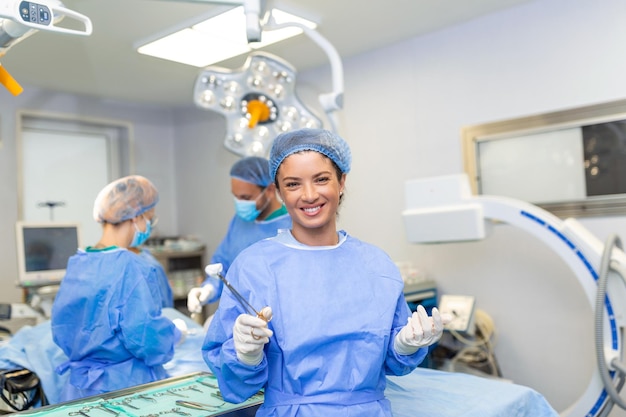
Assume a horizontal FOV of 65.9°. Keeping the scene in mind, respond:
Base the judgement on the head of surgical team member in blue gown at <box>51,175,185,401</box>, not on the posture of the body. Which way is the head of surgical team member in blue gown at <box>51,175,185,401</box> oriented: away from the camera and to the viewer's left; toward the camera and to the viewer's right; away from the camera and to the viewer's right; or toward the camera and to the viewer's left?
away from the camera and to the viewer's right

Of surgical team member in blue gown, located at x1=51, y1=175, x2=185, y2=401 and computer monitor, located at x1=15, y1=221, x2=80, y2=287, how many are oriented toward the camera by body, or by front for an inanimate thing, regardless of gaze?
1

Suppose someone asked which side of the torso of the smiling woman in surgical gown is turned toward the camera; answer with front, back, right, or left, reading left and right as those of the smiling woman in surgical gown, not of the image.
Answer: front

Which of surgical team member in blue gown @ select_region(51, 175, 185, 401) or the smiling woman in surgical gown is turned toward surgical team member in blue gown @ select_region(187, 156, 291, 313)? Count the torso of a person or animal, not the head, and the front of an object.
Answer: surgical team member in blue gown @ select_region(51, 175, 185, 401)

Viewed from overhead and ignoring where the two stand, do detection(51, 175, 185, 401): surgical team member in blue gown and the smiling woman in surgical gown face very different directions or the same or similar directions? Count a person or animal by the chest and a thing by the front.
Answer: very different directions

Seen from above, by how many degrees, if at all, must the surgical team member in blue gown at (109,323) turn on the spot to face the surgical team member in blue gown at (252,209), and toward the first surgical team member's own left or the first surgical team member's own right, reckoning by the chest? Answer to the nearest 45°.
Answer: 0° — they already face them

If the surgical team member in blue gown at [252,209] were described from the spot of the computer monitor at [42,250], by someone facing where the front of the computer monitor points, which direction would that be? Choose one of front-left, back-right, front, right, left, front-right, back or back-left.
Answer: front-left

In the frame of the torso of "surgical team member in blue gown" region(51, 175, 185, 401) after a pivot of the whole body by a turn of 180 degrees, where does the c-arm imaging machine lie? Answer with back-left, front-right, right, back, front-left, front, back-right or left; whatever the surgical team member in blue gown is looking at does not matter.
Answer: back-left

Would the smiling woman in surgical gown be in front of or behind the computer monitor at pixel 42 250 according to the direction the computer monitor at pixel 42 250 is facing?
in front

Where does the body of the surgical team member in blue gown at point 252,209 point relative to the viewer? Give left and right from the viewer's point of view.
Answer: facing the viewer and to the left of the viewer

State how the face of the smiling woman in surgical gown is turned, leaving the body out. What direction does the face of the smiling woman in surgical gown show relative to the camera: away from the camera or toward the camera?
toward the camera

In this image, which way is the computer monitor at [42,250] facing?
toward the camera

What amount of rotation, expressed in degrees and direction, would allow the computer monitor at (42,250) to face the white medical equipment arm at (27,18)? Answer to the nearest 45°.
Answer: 0° — it already faces it

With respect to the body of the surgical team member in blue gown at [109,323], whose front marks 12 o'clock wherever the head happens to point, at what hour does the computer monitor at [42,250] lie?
The computer monitor is roughly at 10 o'clock from the surgical team member in blue gown.

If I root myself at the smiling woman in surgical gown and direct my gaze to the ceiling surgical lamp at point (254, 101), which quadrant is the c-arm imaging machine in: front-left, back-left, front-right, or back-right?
front-right
